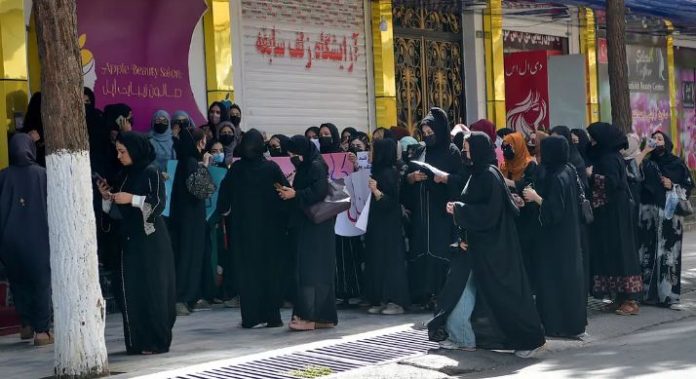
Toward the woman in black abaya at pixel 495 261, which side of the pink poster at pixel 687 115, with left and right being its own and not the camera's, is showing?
front

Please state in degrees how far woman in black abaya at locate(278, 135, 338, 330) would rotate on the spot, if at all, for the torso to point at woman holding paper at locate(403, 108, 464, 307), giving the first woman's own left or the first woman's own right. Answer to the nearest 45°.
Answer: approximately 135° to the first woman's own right

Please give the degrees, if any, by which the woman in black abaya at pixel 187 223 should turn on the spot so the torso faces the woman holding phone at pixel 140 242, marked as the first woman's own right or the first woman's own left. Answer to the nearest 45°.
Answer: approximately 90° to the first woman's own right

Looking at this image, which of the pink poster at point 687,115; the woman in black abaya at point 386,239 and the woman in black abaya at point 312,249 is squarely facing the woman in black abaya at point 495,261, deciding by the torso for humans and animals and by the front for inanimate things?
the pink poster

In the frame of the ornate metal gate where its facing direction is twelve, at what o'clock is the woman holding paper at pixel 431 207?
The woman holding paper is roughly at 12 o'clock from the ornate metal gate.

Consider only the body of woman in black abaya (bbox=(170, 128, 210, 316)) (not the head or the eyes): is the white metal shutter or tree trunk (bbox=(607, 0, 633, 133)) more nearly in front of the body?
the tree trunk

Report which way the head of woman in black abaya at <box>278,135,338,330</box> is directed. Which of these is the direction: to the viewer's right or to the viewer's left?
to the viewer's left

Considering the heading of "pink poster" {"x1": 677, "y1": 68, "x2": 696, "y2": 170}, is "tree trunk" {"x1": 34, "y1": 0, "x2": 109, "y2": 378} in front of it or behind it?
in front

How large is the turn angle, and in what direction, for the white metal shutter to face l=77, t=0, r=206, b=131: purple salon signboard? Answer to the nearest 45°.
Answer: approximately 45° to its right

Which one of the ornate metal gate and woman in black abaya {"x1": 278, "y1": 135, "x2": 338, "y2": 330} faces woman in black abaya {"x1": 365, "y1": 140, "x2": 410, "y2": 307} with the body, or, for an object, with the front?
the ornate metal gate
